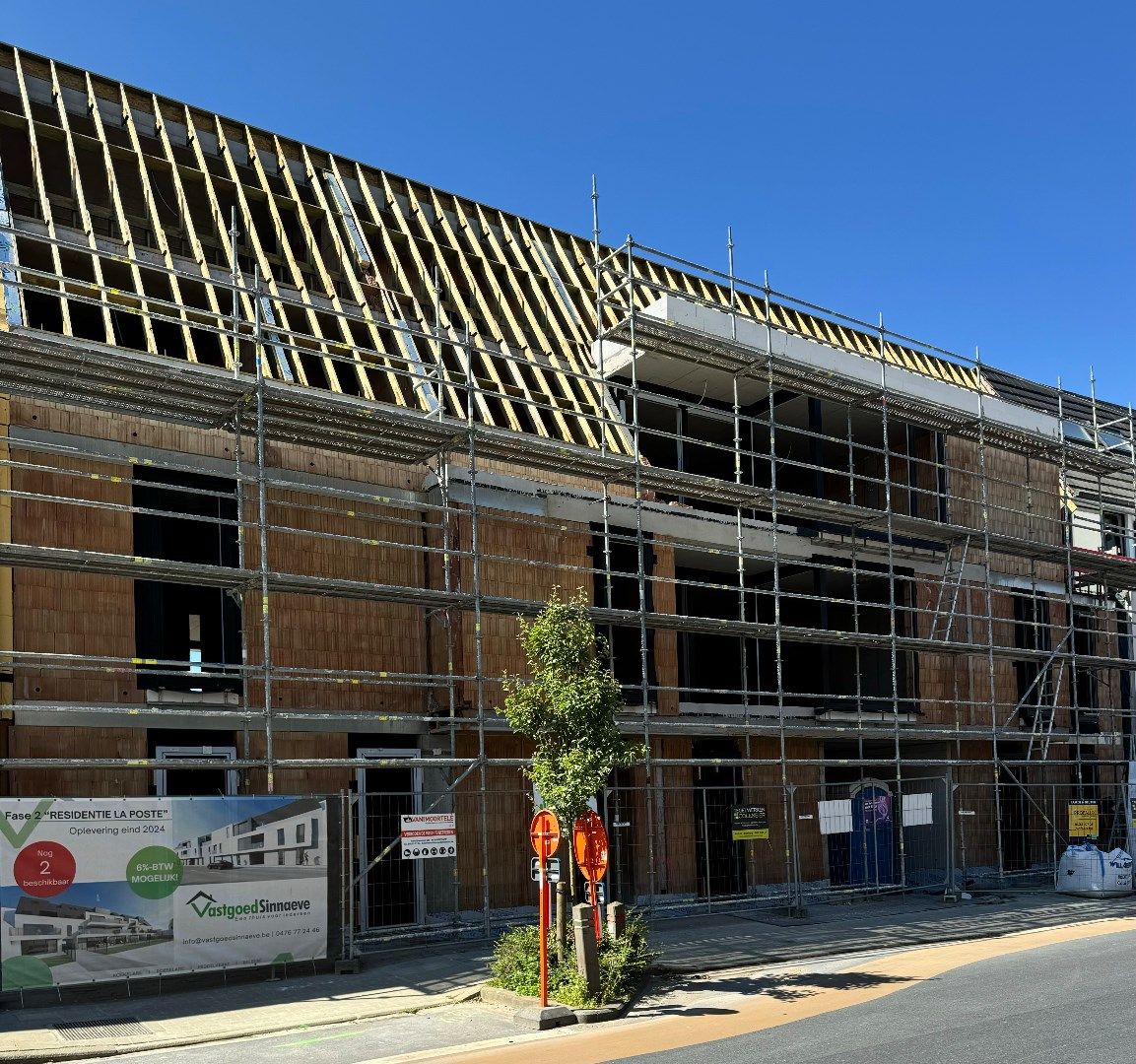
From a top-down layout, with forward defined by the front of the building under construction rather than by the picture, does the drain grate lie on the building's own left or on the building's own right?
on the building's own right

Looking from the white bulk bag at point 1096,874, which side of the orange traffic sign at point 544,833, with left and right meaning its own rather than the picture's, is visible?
left

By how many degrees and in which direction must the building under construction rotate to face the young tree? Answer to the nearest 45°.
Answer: approximately 45° to its right

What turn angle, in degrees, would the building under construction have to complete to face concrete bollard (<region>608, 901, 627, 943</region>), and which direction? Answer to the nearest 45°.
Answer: approximately 45° to its right

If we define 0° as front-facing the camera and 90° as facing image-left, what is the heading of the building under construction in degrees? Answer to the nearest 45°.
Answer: approximately 315°

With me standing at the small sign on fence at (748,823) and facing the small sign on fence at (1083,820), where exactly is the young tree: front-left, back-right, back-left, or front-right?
back-right
